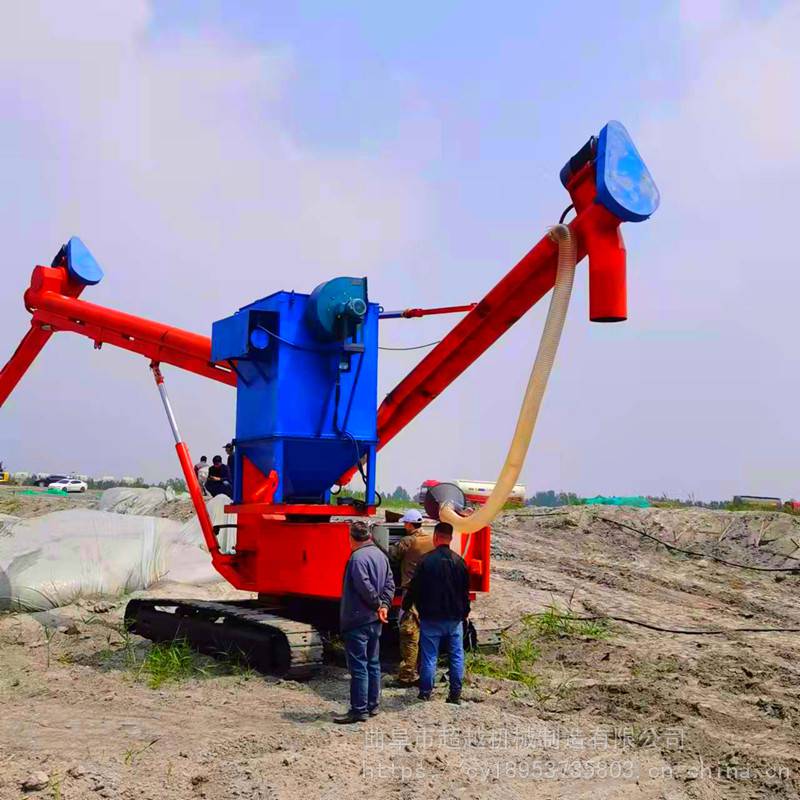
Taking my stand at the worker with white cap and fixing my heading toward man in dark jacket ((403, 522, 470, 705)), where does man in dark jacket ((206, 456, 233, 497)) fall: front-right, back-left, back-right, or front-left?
back-right

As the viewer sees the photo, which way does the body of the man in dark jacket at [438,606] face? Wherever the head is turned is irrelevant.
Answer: away from the camera

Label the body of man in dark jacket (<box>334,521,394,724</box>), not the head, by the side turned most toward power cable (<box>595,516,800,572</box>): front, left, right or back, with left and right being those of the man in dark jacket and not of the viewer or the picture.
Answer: right

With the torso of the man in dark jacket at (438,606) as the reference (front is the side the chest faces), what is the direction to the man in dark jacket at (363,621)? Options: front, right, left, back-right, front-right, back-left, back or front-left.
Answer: back-left

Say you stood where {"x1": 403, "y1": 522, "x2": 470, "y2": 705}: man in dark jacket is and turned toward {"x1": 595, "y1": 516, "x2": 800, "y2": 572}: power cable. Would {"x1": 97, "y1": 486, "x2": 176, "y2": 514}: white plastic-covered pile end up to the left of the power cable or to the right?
left

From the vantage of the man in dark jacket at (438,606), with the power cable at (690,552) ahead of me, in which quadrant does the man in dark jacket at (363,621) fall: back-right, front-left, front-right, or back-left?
back-left

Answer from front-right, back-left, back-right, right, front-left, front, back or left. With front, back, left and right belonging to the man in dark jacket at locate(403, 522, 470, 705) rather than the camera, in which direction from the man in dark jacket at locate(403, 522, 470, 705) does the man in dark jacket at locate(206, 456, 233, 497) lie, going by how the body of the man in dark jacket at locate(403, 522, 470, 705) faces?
front-left

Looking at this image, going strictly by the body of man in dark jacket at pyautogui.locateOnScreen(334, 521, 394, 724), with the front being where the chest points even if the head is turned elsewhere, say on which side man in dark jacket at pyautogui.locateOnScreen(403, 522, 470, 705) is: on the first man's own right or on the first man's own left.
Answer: on the first man's own right

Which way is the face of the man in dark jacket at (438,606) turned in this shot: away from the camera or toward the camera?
away from the camera

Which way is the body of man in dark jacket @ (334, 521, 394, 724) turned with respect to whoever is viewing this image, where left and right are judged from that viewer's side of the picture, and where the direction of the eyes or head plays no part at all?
facing away from the viewer and to the left of the viewer
